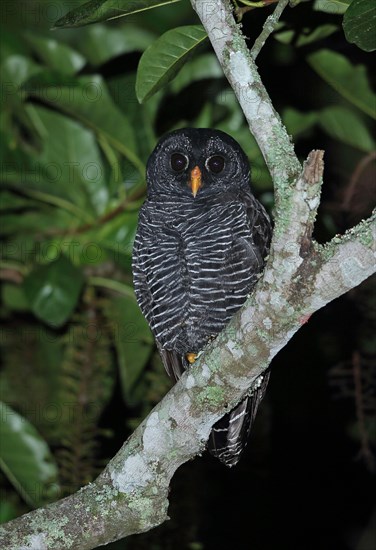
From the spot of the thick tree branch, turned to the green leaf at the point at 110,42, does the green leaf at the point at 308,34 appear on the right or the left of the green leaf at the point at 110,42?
right

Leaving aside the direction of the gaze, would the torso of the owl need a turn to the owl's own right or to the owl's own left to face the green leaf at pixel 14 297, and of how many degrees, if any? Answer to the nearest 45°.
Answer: approximately 135° to the owl's own right

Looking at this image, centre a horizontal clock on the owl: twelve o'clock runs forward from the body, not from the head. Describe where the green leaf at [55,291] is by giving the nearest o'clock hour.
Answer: The green leaf is roughly at 4 o'clock from the owl.

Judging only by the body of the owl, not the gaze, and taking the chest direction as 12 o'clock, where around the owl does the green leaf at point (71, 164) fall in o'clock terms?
The green leaf is roughly at 5 o'clock from the owl.

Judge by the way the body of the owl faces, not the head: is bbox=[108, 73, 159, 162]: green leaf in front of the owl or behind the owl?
behind

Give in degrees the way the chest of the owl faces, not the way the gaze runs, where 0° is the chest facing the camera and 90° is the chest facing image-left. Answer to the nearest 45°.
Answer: approximately 0°
